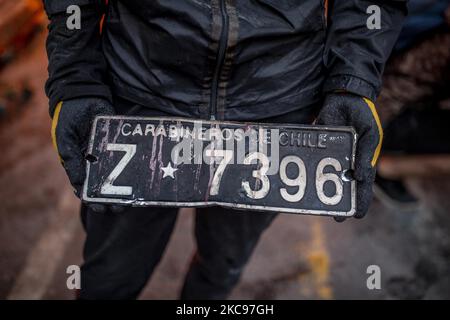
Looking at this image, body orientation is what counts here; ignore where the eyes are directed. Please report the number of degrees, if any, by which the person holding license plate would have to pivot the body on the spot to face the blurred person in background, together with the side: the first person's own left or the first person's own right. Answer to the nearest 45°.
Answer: approximately 135° to the first person's own left

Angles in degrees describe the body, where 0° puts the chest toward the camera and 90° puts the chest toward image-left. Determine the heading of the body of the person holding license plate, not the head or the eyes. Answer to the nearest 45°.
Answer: approximately 0°
